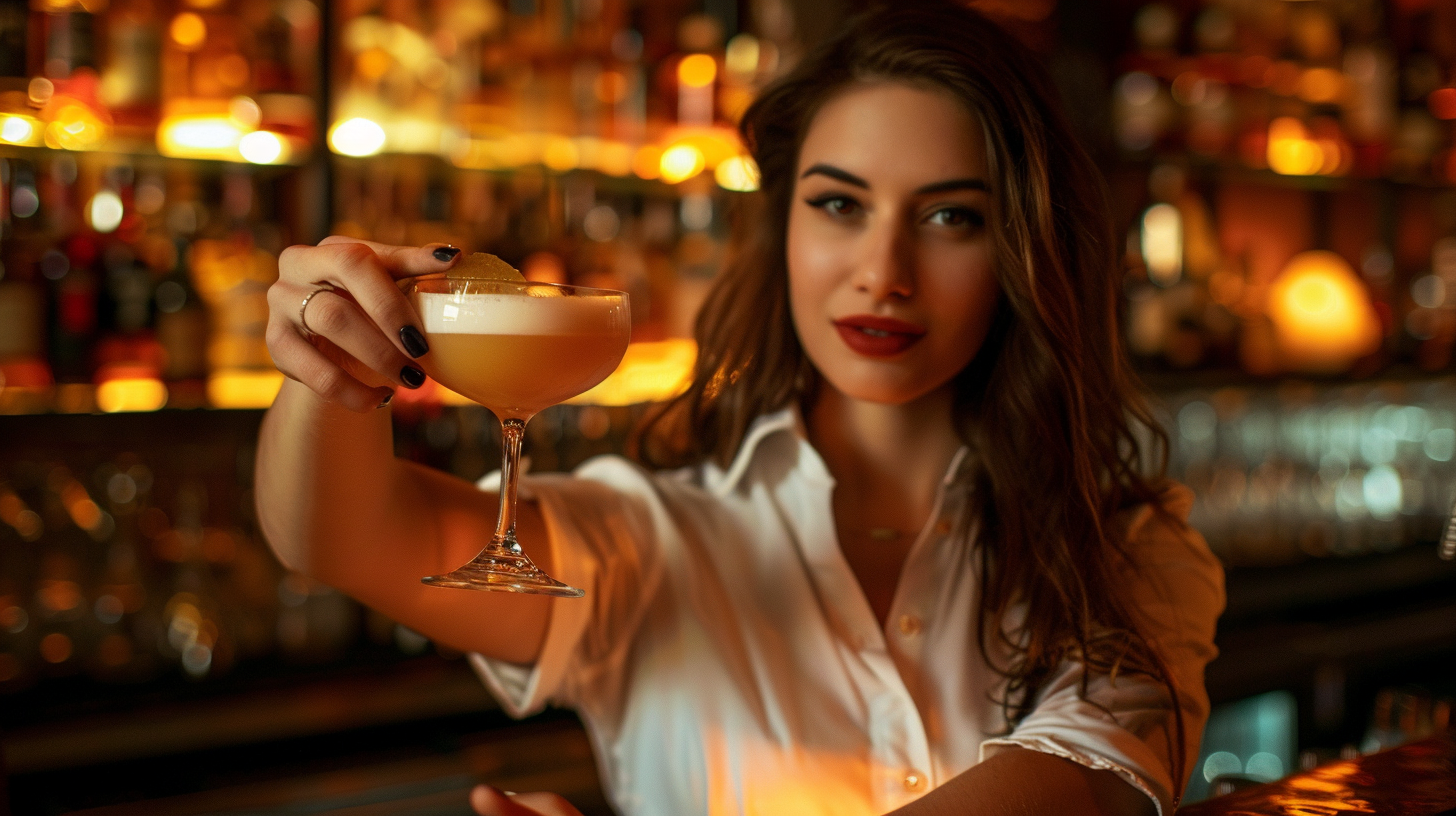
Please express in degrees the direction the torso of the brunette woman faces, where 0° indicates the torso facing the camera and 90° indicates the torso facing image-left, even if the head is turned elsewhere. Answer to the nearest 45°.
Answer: approximately 0°
